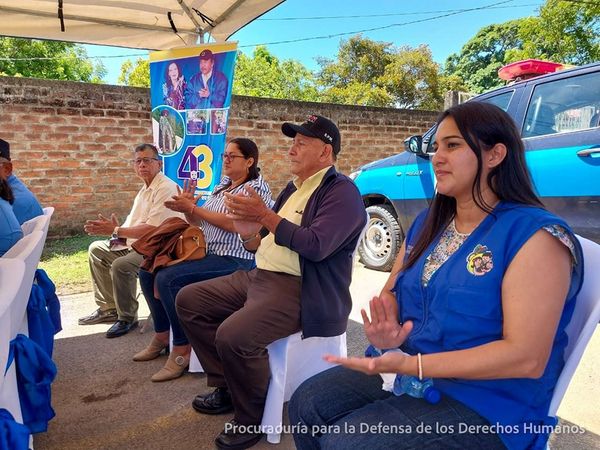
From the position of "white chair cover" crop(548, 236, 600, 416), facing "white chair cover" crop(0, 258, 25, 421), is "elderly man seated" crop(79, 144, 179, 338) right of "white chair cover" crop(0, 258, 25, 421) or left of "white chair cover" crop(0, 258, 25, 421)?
right

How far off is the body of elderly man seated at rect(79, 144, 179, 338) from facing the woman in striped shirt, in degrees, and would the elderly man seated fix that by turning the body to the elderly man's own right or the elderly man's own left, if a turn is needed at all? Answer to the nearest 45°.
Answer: approximately 90° to the elderly man's own left

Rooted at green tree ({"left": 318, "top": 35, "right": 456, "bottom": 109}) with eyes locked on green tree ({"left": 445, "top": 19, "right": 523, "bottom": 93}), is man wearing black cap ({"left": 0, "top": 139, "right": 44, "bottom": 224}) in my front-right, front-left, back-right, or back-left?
back-right

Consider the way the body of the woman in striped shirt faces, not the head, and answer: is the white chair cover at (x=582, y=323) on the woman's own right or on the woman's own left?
on the woman's own left

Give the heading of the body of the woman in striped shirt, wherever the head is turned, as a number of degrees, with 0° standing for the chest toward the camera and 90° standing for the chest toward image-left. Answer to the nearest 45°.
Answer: approximately 90°

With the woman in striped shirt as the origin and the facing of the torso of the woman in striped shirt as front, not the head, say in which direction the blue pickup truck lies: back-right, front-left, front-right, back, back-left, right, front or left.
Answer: back

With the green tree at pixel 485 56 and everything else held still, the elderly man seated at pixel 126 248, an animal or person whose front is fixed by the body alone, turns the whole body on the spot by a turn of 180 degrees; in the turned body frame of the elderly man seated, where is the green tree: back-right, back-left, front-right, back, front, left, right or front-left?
front

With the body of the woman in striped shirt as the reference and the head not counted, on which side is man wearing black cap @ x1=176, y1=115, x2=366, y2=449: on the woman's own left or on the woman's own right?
on the woman's own left
